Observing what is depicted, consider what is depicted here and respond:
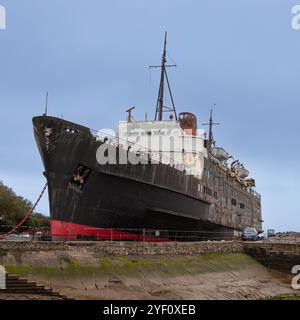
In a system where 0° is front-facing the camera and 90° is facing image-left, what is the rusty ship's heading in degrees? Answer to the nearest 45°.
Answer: approximately 45°
